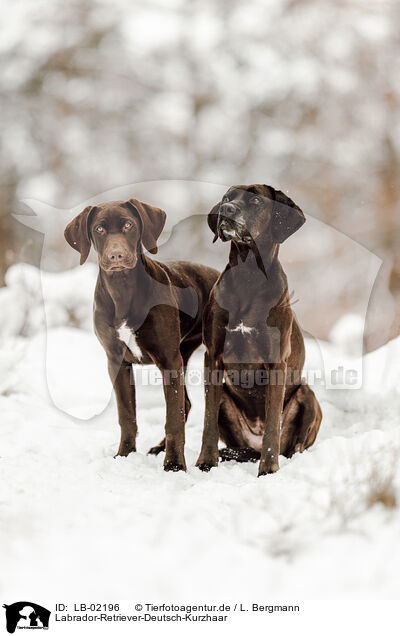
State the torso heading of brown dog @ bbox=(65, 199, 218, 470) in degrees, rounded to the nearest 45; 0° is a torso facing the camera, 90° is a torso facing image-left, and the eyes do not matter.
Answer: approximately 45°
